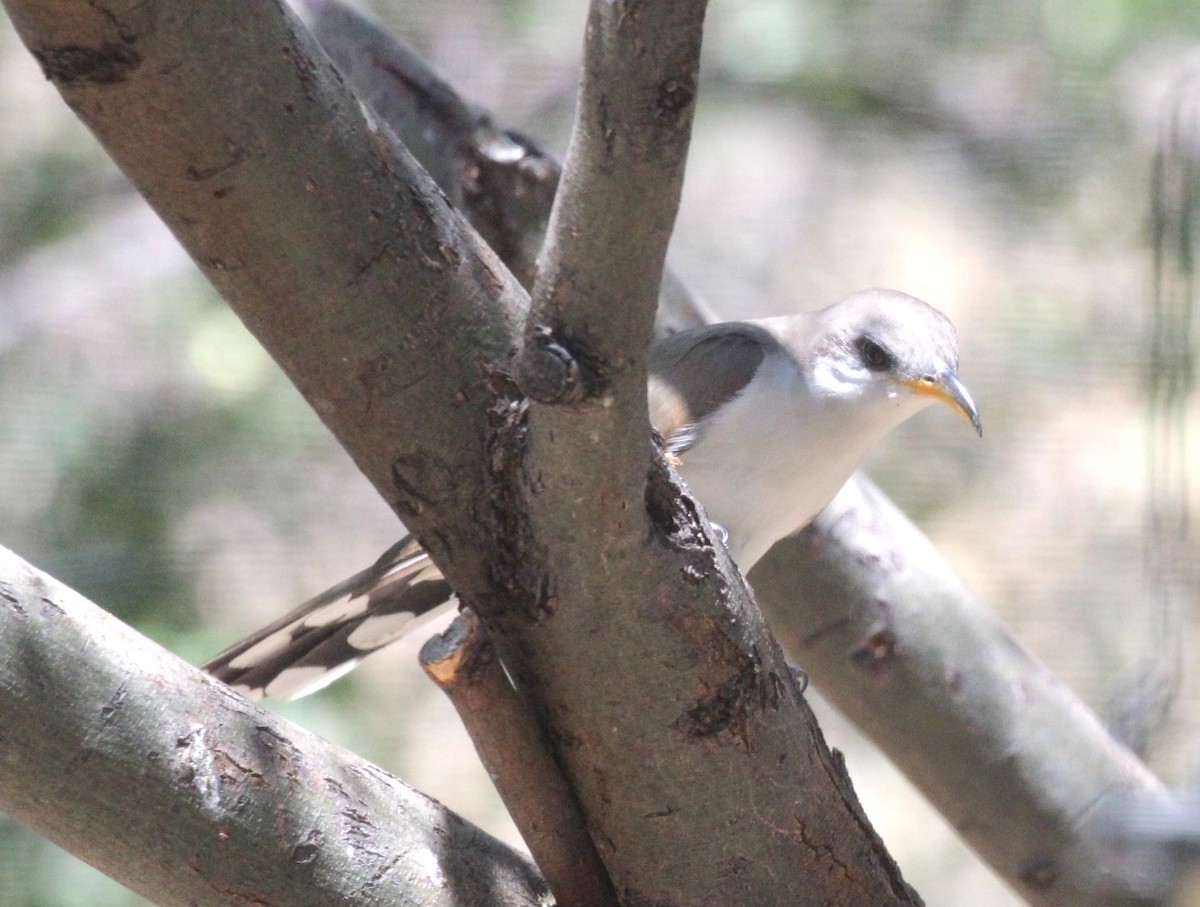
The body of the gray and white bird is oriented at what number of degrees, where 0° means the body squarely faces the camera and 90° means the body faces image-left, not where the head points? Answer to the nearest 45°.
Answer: approximately 270°
